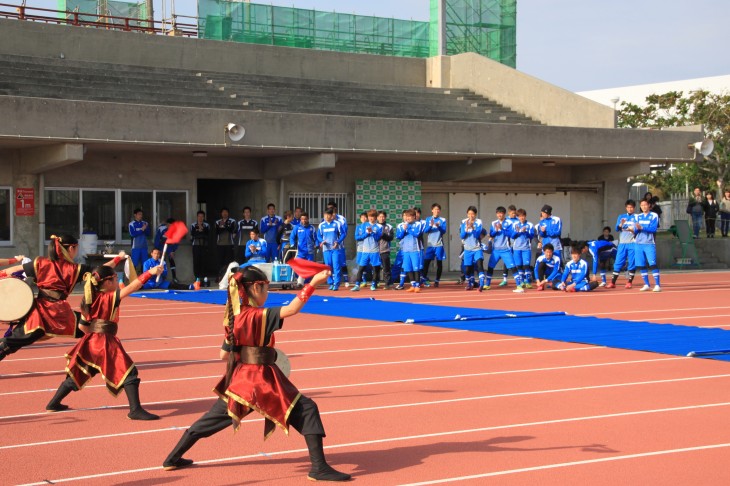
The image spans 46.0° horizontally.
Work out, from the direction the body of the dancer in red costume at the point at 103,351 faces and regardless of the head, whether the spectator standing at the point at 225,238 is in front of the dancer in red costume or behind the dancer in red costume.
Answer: in front

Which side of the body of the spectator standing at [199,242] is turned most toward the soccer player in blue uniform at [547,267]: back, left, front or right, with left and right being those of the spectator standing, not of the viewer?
left

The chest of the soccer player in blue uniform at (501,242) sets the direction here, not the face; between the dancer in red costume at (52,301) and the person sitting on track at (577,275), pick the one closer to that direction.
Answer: the dancer in red costume

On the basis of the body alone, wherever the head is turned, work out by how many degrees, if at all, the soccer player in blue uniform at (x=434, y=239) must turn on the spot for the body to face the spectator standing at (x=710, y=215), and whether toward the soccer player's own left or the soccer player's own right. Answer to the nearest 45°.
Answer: approximately 135° to the soccer player's own left

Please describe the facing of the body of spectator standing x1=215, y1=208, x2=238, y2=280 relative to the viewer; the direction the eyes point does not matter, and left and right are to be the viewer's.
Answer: facing the viewer

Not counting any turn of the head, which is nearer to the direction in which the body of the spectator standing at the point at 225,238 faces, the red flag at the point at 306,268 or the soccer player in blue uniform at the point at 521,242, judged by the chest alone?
the red flag

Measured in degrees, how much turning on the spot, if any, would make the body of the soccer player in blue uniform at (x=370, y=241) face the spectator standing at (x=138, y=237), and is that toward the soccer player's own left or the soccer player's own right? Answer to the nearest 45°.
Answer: approximately 90° to the soccer player's own right

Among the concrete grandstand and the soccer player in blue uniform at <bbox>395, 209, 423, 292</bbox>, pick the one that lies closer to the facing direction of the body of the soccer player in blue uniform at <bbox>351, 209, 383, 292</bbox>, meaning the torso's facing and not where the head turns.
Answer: the soccer player in blue uniform

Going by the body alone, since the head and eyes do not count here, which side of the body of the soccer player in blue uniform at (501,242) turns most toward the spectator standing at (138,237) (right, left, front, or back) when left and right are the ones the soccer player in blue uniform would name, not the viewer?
right

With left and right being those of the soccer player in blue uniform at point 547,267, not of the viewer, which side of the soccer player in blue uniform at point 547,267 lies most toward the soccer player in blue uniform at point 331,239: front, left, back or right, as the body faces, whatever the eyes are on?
right

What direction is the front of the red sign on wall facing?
toward the camera

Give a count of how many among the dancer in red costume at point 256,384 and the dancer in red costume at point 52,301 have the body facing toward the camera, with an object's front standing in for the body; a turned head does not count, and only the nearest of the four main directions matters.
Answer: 0

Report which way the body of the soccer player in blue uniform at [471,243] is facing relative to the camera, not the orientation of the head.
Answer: toward the camera

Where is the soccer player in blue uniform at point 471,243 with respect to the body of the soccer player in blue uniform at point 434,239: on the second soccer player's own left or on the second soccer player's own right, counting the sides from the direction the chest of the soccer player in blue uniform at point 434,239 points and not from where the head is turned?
on the second soccer player's own left
